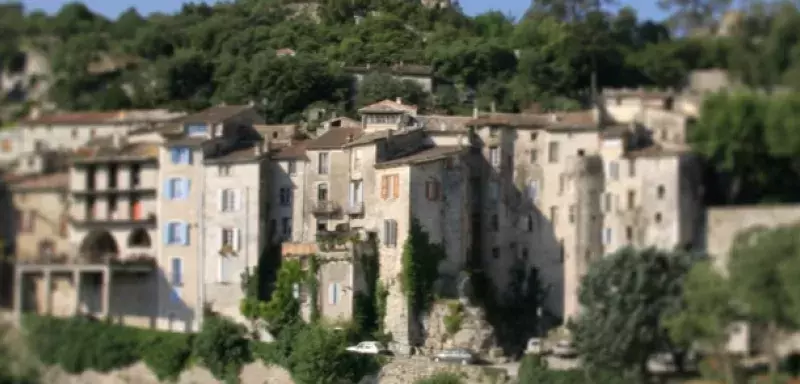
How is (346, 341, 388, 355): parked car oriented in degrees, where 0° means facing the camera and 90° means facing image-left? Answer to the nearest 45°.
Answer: approximately 90°

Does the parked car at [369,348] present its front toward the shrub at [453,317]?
no

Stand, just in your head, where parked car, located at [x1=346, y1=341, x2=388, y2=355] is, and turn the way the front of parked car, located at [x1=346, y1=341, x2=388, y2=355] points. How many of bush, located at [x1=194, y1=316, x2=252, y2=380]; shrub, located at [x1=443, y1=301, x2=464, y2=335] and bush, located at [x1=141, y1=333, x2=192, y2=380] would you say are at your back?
1

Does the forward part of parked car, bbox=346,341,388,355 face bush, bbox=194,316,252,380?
yes
